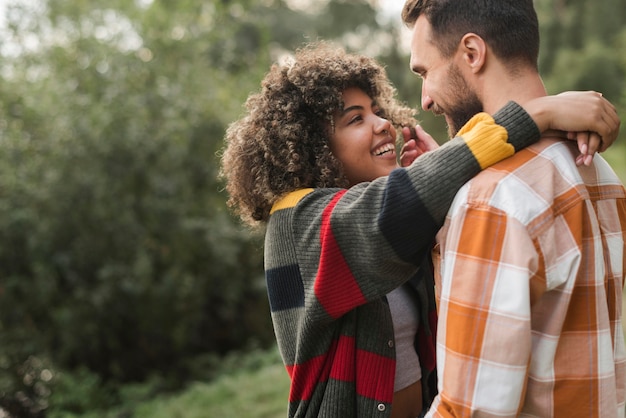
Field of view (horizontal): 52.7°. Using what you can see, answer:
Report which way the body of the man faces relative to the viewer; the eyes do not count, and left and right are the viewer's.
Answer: facing away from the viewer and to the left of the viewer

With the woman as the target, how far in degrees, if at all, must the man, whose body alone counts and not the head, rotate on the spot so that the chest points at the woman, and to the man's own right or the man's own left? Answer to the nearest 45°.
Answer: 0° — they already face them

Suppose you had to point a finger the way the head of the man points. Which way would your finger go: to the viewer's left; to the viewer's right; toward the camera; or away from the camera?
to the viewer's left
